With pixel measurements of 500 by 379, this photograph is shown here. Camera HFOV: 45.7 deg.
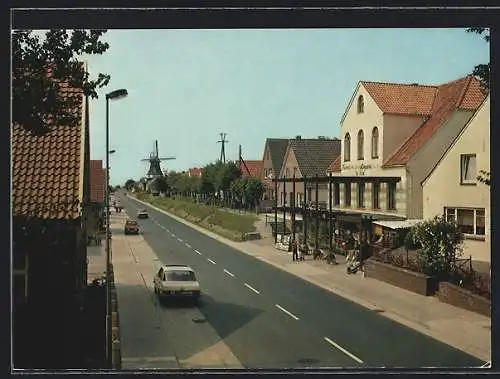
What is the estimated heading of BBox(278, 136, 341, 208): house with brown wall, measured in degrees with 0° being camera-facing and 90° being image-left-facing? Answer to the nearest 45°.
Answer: approximately 45°

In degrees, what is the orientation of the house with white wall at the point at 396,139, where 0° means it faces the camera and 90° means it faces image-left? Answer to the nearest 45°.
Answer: approximately 45°

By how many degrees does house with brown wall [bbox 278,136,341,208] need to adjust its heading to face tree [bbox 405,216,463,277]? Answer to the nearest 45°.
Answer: approximately 135° to its left

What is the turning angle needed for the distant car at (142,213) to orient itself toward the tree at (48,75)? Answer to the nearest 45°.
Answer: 0° — it already faces it

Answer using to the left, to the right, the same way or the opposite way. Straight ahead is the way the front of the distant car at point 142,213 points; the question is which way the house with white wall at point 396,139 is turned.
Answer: to the right
